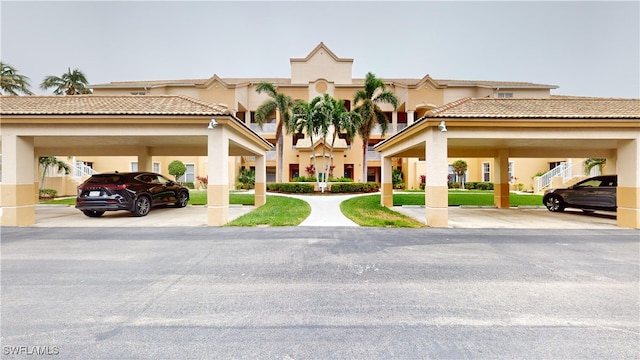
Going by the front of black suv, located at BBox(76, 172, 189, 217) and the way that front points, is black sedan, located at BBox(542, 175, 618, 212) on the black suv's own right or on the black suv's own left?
on the black suv's own right

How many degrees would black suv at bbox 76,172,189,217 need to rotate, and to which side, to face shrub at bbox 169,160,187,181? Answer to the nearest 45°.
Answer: approximately 45° to its left

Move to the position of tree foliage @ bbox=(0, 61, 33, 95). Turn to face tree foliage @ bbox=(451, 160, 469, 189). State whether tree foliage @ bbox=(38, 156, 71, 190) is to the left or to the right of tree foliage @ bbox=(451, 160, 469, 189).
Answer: right

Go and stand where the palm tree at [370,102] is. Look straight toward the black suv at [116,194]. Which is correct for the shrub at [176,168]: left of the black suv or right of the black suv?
right

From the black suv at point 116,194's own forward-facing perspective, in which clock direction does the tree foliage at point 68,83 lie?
The tree foliage is roughly at 10 o'clock from the black suv.

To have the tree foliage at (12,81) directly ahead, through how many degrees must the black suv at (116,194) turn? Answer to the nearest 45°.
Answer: approximately 45° to its left

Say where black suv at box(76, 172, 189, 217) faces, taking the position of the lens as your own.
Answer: facing away from the viewer and to the right of the viewer

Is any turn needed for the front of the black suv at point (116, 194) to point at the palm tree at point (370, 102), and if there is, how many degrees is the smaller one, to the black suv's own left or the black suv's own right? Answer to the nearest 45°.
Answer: approximately 45° to the black suv's own right
